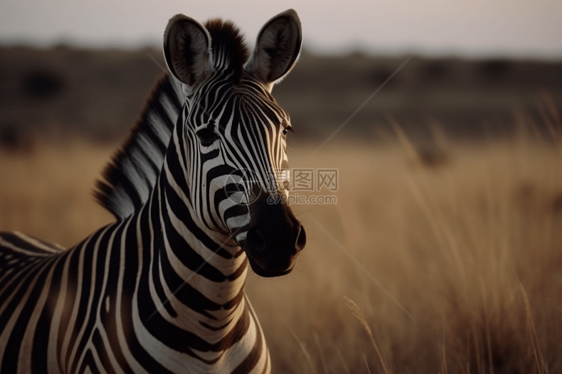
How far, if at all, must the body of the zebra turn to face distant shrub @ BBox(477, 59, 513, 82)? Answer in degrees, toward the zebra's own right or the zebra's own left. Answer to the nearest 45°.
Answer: approximately 90° to the zebra's own left

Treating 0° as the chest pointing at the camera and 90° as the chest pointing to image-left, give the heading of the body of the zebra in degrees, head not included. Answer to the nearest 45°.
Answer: approximately 315°

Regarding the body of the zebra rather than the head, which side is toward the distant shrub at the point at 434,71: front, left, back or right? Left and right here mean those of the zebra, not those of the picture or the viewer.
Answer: left

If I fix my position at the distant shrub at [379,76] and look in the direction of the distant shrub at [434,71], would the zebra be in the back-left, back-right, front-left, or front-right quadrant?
back-right

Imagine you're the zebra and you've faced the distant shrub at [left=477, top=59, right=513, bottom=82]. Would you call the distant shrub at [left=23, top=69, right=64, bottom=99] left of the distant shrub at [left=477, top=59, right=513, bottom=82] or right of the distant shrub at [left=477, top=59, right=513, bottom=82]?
left

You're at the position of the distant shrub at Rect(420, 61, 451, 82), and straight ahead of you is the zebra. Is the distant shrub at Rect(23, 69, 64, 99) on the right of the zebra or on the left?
right

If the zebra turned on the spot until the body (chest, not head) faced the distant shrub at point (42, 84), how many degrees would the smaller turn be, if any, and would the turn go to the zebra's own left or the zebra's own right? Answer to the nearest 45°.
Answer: approximately 135° to the zebra's own left

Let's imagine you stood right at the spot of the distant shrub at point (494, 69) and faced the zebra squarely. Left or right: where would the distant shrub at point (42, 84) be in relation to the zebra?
right

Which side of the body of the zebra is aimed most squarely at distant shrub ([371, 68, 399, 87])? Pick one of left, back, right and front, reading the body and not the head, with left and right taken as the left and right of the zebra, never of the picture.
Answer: left
